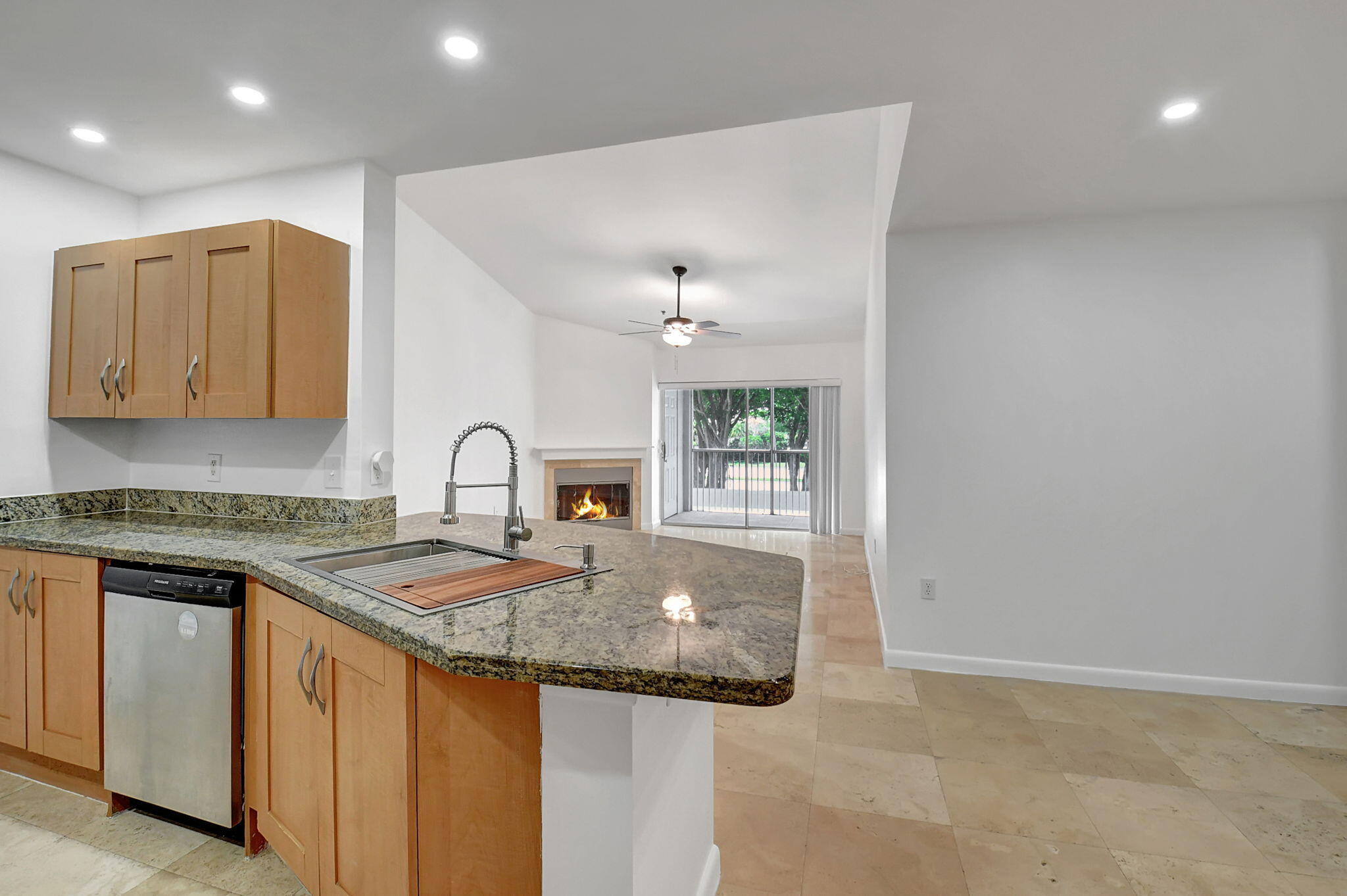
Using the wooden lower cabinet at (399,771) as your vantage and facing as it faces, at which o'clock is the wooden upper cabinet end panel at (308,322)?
The wooden upper cabinet end panel is roughly at 4 o'clock from the wooden lower cabinet.

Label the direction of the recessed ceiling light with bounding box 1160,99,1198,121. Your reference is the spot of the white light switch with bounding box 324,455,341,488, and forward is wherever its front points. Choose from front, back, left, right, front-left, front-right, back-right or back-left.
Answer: front-left

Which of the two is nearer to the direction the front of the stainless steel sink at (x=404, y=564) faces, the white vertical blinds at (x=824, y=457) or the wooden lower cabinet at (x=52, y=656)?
the wooden lower cabinet

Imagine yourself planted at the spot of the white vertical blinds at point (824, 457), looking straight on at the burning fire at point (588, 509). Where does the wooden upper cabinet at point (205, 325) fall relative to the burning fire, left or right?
left

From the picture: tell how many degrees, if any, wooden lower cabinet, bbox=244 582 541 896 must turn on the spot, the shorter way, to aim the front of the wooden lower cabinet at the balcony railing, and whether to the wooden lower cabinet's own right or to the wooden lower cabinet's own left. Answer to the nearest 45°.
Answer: approximately 180°

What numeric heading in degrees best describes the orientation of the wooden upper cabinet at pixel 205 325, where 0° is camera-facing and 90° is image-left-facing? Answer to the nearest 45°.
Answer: approximately 45°

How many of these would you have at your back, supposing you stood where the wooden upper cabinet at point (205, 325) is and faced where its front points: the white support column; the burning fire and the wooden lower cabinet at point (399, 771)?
1

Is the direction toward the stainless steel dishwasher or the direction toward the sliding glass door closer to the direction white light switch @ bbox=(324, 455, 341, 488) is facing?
the stainless steel dishwasher

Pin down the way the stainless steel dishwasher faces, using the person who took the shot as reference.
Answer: facing the viewer and to the left of the viewer

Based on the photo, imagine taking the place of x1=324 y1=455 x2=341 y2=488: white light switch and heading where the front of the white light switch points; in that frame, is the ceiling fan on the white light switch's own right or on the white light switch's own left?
on the white light switch's own left

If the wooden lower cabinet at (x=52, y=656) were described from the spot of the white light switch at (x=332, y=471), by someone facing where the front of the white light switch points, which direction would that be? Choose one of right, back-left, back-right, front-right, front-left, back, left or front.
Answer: right

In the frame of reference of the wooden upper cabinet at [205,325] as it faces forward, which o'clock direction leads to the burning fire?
The burning fire is roughly at 6 o'clock from the wooden upper cabinet.

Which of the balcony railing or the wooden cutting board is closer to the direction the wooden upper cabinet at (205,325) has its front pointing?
the wooden cutting board

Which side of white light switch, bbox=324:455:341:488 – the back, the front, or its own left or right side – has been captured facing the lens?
front
